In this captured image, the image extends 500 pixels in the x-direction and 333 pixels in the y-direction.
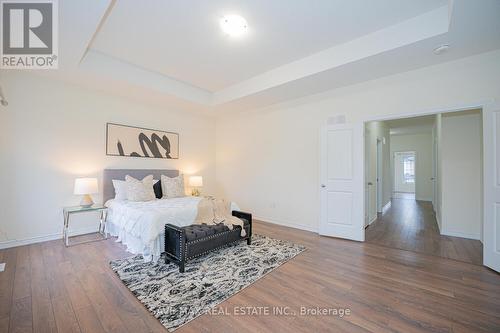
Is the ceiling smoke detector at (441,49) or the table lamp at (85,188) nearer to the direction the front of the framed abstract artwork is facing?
the ceiling smoke detector

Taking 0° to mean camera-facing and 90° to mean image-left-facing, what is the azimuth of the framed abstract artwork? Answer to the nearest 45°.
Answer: approximately 315°

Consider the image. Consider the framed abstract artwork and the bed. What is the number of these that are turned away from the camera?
0

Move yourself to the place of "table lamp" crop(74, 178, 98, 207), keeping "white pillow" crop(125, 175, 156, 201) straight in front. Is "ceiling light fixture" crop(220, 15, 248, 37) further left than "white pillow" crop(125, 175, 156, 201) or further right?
right

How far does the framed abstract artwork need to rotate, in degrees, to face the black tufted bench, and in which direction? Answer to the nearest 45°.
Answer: approximately 45° to its right
